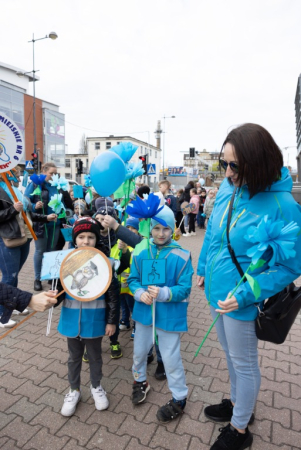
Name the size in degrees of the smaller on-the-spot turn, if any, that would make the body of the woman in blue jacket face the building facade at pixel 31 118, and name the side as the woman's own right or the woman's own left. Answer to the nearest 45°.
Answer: approximately 90° to the woman's own right

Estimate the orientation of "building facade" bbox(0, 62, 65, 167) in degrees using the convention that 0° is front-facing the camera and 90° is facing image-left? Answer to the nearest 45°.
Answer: approximately 315°

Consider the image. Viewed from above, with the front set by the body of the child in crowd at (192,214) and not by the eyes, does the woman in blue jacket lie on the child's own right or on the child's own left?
on the child's own left

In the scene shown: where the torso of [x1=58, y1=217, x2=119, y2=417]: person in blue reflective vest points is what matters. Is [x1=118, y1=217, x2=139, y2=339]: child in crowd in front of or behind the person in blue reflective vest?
behind

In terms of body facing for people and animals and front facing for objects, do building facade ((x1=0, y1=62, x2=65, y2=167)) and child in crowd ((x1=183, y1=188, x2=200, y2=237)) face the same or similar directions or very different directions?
very different directions

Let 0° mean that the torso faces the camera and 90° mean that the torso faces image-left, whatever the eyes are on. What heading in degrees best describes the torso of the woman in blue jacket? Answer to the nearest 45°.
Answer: approximately 45°
